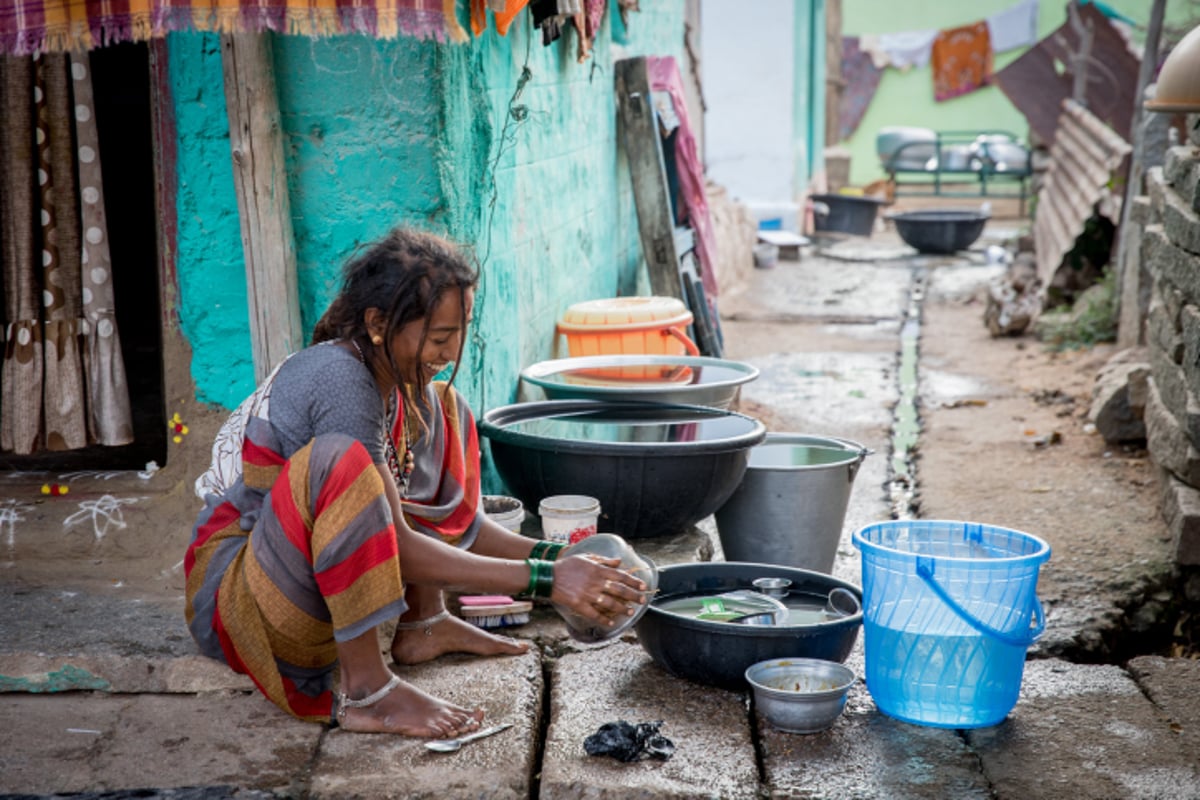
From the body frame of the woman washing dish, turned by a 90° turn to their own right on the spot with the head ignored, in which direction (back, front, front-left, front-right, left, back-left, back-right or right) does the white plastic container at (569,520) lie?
back-left

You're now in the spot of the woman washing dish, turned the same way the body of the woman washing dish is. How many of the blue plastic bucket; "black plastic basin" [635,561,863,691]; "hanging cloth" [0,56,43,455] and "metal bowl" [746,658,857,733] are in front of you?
3

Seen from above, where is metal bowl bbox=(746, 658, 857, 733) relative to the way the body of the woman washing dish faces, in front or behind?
in front

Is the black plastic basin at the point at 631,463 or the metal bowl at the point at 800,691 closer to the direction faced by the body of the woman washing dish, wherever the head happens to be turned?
the metal bowl

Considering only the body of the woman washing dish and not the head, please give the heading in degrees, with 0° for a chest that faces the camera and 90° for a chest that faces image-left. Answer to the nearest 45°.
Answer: approximately 270°

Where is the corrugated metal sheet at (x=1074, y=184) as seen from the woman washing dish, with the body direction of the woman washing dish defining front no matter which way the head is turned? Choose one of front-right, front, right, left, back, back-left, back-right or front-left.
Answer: front-left

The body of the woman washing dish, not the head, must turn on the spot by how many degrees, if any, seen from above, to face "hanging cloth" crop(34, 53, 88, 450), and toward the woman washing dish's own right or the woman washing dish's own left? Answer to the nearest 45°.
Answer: approximately 135° to the woman washing dish's own left

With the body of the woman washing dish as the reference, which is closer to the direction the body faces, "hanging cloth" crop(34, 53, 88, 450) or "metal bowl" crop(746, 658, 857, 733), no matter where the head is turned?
the metal bowl

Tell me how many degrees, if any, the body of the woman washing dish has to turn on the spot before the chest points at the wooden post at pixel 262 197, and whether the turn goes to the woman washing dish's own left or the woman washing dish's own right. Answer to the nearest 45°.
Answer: approximately 90° to the woman washing dish's own left

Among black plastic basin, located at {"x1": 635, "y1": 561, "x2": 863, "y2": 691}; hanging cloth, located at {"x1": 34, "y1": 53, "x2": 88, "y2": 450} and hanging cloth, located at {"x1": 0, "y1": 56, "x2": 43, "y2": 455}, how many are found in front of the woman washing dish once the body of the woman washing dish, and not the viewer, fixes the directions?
1

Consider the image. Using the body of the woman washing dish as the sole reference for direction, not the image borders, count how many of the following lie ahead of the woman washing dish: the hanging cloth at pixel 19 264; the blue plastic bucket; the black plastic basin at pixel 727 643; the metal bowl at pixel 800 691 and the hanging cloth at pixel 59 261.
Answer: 3

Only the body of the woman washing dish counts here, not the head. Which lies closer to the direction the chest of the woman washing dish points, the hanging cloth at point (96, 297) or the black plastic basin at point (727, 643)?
the black plastic basin

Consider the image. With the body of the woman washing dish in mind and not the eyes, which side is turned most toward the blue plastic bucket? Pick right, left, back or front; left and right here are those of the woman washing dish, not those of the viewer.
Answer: front

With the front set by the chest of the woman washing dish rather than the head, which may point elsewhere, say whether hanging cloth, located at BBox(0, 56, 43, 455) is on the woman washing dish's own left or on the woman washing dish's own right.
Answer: on the woman washing dish's own left

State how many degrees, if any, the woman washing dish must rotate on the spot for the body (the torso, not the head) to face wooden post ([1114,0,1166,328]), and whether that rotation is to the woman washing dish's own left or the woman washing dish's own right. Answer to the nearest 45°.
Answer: approximately 45° to the woman washing dish's own left
